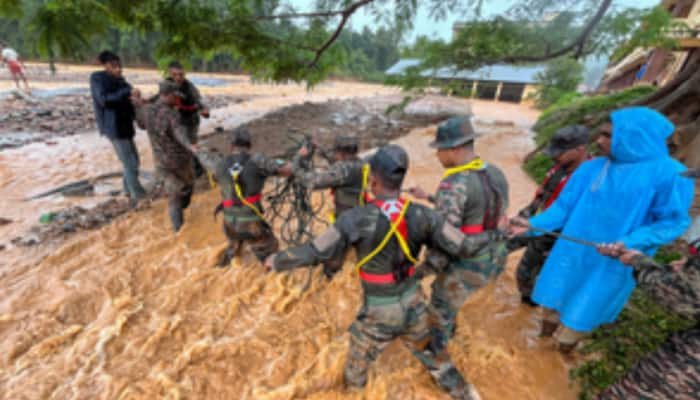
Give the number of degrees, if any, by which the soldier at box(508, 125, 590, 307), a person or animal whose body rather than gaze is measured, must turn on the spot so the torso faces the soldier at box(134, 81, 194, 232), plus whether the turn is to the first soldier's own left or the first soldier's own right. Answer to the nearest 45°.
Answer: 0° — they already face them

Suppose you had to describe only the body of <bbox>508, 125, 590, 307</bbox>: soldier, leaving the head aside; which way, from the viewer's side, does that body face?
to the viewer's left

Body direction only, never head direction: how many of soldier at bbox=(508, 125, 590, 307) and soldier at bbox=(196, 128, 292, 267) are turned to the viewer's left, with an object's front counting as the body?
1

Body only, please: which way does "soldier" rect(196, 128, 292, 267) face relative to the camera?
away from the camera

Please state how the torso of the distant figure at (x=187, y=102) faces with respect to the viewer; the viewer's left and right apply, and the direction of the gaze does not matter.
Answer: facing the viewer and to the left of the viewer

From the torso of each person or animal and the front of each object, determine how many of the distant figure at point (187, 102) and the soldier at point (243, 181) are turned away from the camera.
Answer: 1

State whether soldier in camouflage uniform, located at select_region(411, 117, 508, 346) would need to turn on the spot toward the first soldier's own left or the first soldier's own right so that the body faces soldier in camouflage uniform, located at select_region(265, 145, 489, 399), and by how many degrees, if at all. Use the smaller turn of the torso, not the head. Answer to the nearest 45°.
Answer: approximately 90° to the first soldier's own left

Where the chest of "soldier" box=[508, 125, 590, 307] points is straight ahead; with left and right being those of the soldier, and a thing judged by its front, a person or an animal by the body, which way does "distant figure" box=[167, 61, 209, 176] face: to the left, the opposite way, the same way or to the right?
to the left

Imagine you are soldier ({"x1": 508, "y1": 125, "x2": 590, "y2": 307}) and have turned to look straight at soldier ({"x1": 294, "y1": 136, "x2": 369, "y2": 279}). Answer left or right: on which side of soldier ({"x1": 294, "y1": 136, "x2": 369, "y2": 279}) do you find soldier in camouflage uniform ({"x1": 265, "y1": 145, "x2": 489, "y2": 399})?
left

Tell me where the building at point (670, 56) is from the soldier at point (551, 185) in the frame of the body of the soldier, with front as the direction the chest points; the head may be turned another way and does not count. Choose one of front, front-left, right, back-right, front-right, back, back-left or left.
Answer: right

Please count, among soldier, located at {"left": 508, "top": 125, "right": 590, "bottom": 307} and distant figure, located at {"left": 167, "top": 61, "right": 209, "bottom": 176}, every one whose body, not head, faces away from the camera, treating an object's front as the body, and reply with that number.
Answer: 0

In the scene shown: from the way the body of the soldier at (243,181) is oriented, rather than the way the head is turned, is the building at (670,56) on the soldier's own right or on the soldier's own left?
on the soldier's own right
